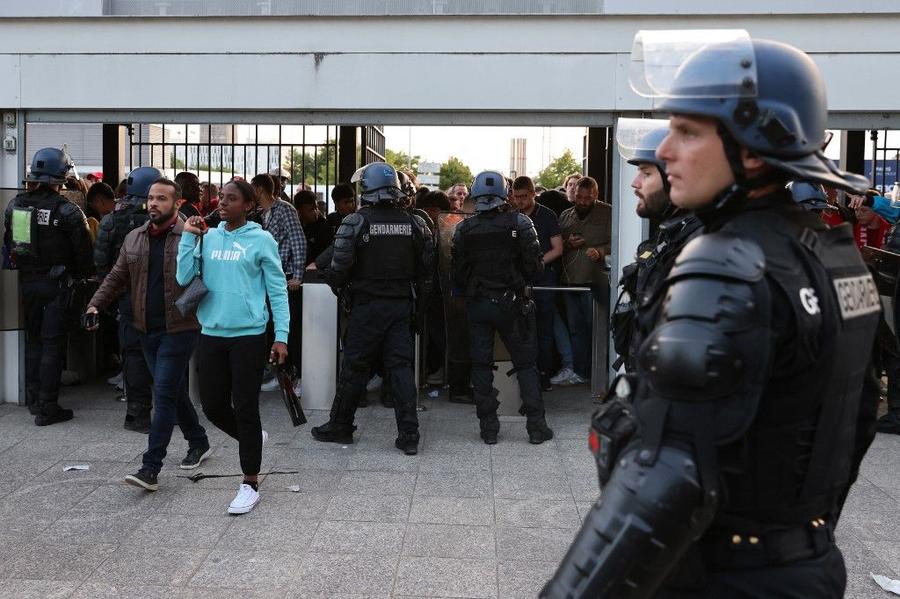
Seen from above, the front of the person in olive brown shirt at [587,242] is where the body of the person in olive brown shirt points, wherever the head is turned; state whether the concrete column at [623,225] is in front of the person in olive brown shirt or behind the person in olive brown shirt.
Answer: in front

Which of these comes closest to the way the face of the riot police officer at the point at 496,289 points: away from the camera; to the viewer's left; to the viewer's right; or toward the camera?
away from the camera

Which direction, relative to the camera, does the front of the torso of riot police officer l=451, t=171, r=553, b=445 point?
away from the camera

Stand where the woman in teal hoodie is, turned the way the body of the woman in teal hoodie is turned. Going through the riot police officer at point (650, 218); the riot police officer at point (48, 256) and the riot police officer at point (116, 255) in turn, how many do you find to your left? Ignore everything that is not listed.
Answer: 1

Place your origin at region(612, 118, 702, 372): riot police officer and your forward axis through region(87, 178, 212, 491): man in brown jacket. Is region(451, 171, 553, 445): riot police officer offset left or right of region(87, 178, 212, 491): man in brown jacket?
right

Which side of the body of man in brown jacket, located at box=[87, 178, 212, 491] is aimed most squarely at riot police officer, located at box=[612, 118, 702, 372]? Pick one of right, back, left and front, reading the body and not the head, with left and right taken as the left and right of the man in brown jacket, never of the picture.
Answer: left

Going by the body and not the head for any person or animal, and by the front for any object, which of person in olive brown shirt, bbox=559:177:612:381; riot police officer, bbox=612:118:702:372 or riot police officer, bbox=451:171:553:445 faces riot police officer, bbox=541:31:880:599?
the person in olive brown shirt

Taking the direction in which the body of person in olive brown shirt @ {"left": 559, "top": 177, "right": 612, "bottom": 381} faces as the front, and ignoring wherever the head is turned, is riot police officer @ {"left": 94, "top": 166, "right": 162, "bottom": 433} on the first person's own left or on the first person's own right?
on the first person's own right

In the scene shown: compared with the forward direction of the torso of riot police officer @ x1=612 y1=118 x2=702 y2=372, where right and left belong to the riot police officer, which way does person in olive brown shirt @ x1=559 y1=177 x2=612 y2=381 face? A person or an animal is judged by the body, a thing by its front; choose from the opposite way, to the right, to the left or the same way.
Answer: to the left

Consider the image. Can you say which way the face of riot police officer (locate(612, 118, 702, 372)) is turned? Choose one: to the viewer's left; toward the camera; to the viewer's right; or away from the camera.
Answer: to the viewer's left

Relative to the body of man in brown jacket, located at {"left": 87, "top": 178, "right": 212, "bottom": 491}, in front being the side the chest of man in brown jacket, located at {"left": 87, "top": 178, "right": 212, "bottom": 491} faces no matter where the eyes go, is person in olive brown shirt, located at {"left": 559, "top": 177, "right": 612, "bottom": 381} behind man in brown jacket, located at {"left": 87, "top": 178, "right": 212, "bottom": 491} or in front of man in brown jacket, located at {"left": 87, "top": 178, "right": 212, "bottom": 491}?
behind
